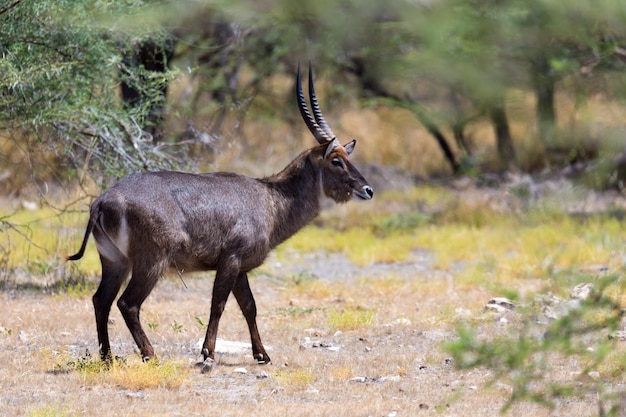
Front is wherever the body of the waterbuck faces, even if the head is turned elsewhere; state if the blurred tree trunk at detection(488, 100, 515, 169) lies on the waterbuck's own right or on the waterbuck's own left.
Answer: on the waterbuck's own left

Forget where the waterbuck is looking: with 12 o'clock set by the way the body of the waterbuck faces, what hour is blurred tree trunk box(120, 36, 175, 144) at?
The blurred tree trunk is roughly at 9 o'clock from the waterbuck.

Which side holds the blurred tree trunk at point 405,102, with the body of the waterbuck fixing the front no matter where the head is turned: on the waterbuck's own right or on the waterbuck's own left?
on the waterbuck's own left

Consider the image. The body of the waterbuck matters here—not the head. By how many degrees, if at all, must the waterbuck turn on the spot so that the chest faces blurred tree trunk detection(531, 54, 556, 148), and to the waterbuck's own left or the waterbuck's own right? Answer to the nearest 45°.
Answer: approximately 45° to the waterbuck's own left

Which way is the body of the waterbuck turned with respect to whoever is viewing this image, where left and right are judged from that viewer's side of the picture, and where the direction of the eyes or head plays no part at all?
facing to the right of the viewer
